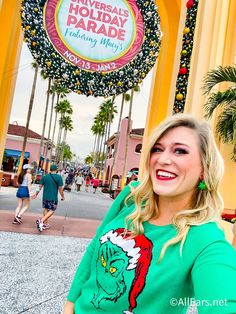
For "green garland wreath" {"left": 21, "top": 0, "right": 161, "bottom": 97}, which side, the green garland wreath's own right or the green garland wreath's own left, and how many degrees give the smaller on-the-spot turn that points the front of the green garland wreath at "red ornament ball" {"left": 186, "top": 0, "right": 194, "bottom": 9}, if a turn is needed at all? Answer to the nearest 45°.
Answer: approximately 135° to the green garland wreath's own left

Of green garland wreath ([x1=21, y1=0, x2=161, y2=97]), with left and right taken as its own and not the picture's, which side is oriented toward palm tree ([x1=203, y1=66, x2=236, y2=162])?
left

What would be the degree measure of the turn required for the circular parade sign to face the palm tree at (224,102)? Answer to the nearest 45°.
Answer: approximately 90° to its left

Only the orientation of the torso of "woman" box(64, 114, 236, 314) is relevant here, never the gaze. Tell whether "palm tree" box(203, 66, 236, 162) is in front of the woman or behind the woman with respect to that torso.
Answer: behind

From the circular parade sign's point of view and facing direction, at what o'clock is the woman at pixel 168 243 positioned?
The woman is roughly at 12 o'clock from the circular parade sign.

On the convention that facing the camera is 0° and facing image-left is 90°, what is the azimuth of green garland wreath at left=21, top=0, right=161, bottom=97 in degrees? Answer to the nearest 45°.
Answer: approximately 0°

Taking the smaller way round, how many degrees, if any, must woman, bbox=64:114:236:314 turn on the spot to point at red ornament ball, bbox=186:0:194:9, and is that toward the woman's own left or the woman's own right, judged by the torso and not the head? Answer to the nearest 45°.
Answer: approximately 135° to the woman's own right
